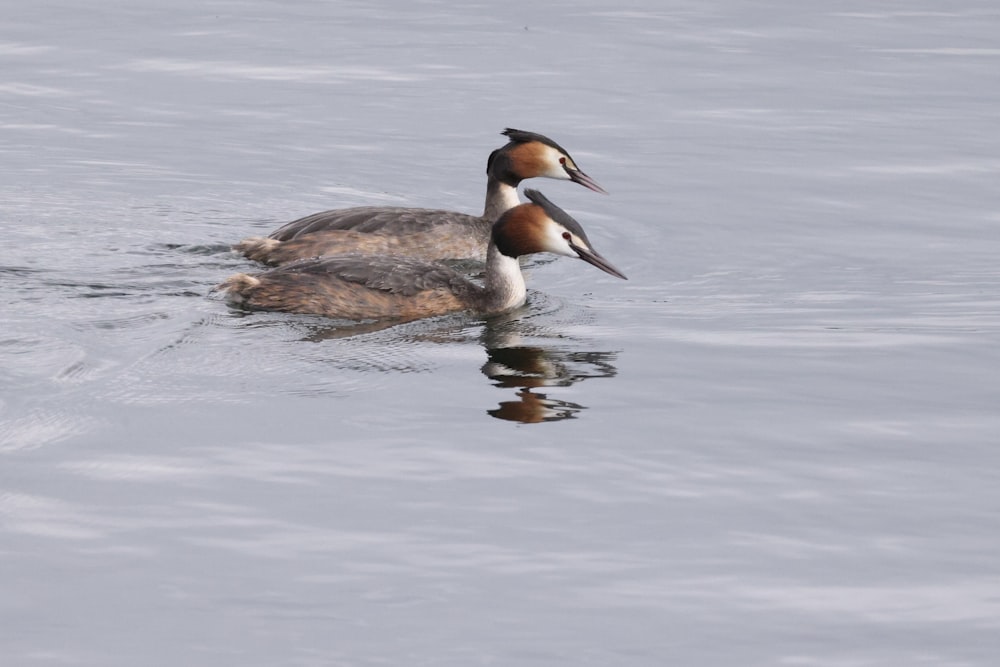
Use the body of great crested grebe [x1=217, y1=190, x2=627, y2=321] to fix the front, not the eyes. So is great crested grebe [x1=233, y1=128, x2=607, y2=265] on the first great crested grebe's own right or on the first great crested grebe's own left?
on the first great crested grebe's own left

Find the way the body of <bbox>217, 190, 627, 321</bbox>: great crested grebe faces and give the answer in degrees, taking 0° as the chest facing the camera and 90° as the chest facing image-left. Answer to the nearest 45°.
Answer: approximately 270°

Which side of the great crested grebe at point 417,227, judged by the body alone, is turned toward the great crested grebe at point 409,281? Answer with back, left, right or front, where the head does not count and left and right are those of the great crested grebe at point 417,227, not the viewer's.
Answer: right

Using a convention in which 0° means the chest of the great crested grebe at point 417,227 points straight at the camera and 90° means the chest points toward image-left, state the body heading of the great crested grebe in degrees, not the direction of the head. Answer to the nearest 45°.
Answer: approximately 270°

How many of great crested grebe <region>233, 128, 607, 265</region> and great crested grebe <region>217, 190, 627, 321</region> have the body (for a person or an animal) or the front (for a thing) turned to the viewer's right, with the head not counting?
2
